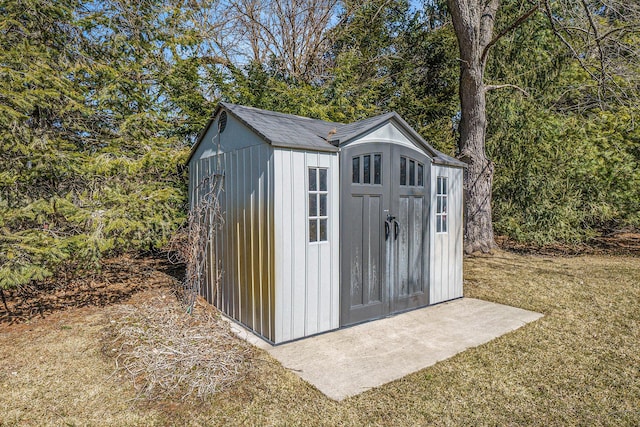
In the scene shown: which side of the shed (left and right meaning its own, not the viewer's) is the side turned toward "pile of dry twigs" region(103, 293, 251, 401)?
right

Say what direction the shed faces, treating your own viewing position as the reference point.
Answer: facing the viewer and to the right of the viewer

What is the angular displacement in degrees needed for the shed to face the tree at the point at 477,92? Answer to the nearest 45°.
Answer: approximately 90° to its left
